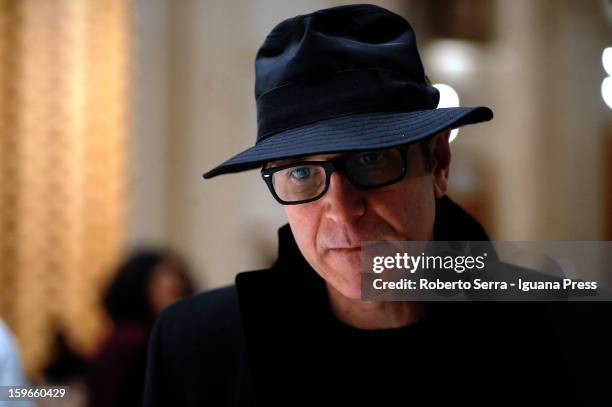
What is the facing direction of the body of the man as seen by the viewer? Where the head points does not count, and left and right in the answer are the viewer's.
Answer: facing the viewer

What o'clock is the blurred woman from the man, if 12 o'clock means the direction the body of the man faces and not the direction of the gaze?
The blurred woman is roughly at 5 o'clock from the man.

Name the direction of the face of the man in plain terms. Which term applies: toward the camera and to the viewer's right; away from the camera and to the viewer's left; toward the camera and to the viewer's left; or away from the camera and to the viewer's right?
toward the camera and to the viewer's left

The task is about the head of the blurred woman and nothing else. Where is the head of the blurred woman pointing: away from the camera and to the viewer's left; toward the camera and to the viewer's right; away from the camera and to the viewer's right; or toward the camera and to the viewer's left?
toward the camera and to the viewer's right

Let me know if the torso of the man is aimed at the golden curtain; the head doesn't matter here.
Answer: no
